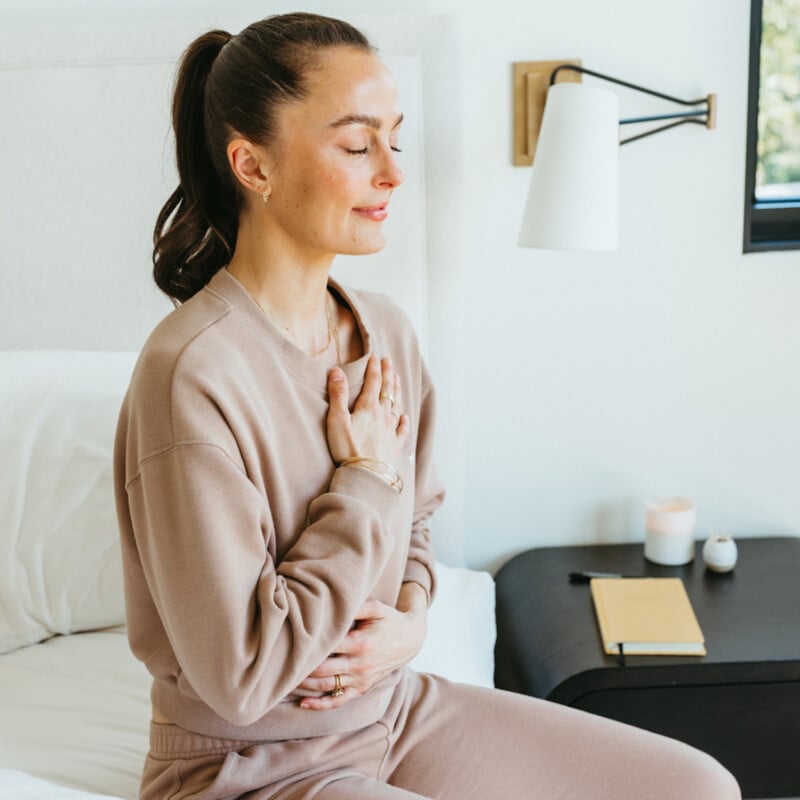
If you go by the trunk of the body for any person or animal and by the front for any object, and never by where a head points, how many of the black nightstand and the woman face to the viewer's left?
0

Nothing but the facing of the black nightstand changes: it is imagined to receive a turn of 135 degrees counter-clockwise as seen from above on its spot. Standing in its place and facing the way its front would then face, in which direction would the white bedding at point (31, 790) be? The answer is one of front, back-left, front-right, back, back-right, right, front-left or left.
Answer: back

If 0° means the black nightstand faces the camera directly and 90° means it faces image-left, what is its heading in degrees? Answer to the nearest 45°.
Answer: approximately 0°

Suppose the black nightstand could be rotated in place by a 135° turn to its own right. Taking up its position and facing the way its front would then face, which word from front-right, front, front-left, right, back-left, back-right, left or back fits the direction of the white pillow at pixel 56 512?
front-left

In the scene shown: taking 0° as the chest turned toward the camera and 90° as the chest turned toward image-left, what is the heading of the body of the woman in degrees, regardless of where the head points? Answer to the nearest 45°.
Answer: approximately 315°

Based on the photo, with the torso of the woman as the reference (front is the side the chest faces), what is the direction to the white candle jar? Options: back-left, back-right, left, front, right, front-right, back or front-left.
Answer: left
